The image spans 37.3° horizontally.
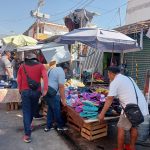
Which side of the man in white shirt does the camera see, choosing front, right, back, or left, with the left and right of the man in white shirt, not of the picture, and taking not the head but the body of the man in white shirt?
left

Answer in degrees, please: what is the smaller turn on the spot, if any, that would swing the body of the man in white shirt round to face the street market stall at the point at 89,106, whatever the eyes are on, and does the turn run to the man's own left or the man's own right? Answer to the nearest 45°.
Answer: approximately 45° to the man's own right

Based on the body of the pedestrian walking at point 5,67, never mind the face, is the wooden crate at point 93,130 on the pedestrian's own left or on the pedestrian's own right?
on the pedestrian's own right

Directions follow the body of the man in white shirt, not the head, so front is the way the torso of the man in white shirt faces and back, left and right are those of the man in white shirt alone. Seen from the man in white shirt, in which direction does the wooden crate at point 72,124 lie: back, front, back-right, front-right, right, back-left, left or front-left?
front-left

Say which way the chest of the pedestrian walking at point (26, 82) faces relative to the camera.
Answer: away from the camera

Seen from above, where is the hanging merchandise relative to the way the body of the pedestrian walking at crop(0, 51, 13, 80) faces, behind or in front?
in front
